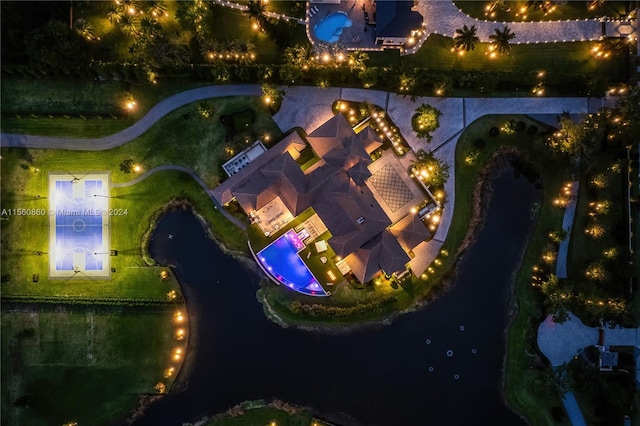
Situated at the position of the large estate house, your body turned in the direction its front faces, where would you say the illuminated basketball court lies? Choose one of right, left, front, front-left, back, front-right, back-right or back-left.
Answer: back-left

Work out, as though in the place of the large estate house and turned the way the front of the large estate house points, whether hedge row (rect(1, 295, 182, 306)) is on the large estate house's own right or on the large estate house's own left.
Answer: on the large estate house's own left

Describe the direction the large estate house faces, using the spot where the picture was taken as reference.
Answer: facing away from the viewer and to the right of the viewer

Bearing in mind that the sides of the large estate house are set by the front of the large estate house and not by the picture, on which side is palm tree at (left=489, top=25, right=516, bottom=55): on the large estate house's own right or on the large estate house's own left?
on the large estate house's own right
